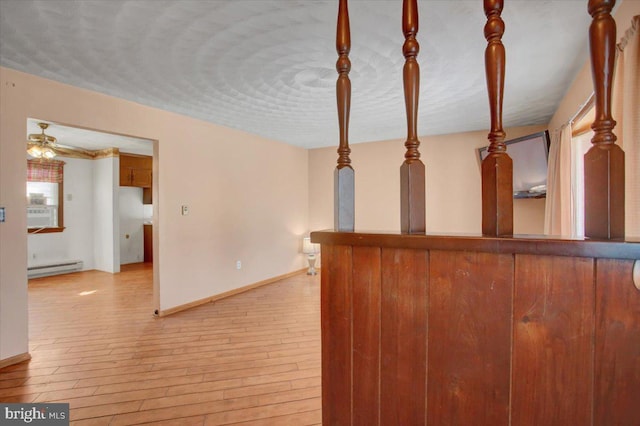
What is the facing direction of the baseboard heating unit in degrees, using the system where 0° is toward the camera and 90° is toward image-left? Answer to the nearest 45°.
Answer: approximately 315°
